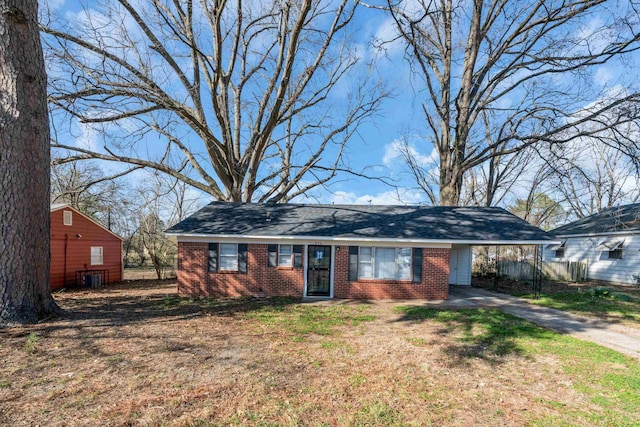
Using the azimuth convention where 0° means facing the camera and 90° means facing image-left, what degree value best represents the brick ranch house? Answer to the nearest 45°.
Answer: approximately 0°

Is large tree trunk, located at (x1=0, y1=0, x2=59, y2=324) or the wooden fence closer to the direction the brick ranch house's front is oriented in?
the large tree trunk

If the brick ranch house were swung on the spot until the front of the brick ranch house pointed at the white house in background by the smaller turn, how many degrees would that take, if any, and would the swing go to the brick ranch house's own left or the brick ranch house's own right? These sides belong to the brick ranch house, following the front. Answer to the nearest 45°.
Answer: approximately 135° to the brick ranch house's own left
